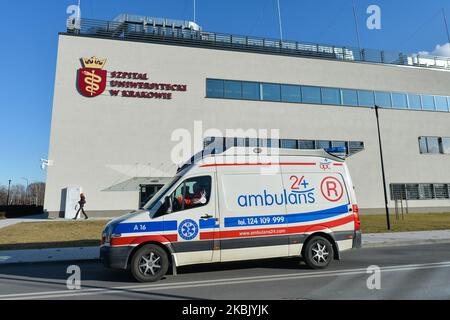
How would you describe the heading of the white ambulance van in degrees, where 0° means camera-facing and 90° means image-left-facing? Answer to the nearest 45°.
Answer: approximately 90°

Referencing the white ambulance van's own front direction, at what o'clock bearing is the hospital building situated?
The hospital building is roughly at 3 o'clock from the white ambulance van.
